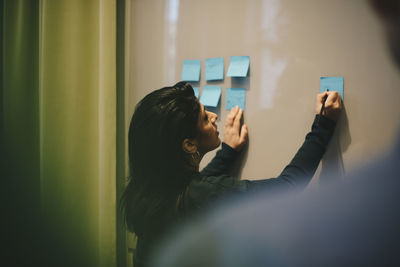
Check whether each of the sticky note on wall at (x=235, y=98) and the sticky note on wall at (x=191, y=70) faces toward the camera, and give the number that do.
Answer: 2

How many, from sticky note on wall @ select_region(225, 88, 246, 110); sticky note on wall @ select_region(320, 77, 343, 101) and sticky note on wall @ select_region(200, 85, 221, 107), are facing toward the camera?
3

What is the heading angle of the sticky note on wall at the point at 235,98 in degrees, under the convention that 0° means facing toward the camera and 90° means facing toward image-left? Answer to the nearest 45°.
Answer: approximately 0°

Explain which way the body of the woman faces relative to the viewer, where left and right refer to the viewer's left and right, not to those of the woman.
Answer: facing away from the viewer and to the right of the viewer

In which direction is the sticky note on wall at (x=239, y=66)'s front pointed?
toward the camera

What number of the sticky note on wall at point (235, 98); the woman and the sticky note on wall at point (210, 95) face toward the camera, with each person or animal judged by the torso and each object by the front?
2

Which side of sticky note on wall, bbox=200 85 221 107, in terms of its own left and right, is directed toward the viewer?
front
